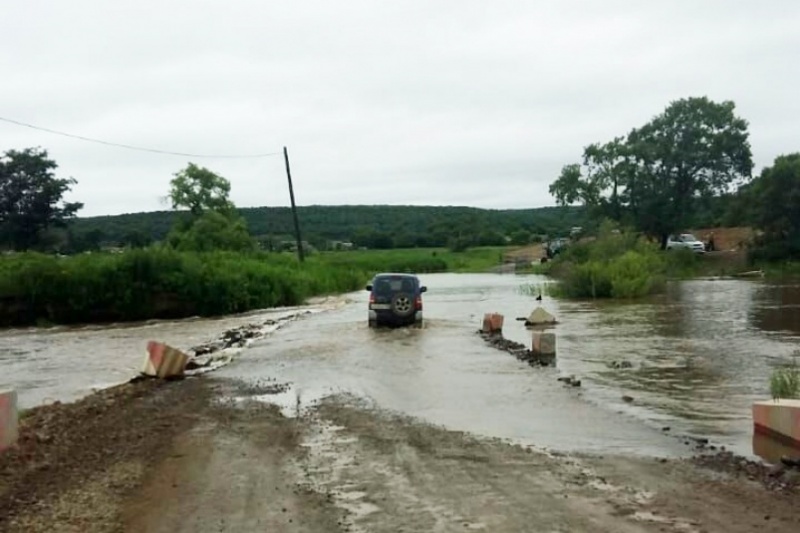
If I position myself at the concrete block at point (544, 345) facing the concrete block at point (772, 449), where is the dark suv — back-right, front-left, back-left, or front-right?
back-right

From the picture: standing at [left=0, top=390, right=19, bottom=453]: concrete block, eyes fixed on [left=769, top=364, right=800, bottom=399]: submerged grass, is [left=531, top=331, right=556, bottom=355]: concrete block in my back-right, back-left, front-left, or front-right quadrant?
front-left

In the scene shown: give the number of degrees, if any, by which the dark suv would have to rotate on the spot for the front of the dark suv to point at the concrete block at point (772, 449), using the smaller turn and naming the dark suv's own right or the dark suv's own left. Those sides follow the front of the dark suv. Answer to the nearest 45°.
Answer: approximately 180°

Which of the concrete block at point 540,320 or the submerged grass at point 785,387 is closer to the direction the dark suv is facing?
the concrete block

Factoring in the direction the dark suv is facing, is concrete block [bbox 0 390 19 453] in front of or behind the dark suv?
behind

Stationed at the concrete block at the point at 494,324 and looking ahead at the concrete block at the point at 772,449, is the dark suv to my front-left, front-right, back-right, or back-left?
back-right

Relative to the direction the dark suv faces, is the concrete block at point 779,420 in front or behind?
behind

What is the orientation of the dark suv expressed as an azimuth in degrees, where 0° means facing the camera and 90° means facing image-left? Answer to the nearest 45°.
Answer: approximately 180°

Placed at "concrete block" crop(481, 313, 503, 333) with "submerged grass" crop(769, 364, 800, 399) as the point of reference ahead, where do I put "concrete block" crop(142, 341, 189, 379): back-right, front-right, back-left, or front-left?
front-right

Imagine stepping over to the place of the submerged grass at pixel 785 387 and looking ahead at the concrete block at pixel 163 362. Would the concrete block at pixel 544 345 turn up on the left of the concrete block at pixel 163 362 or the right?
right
